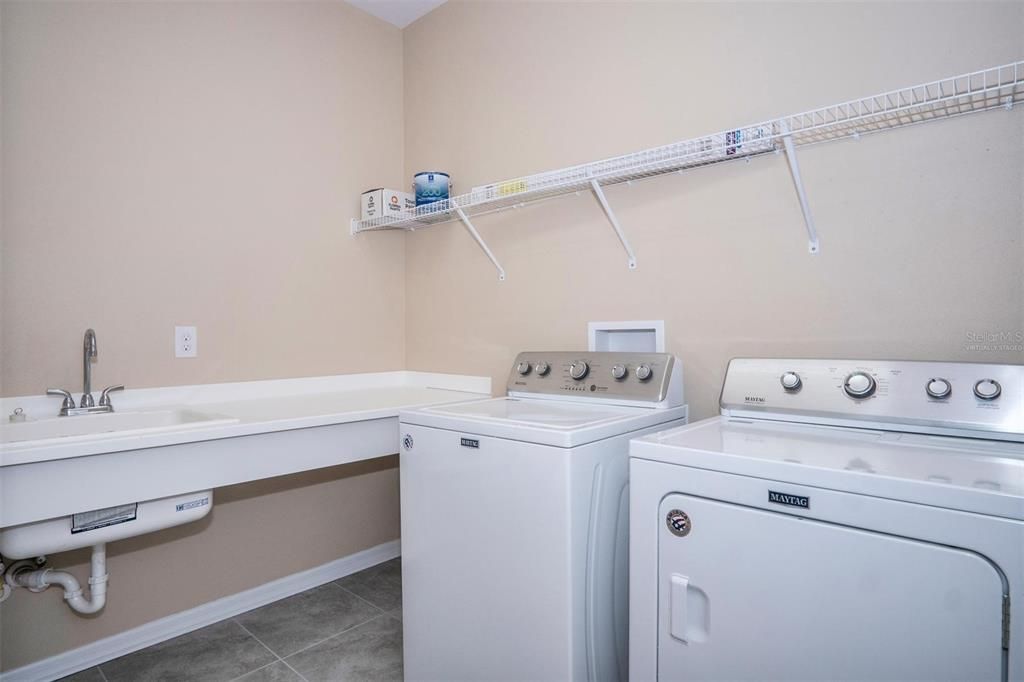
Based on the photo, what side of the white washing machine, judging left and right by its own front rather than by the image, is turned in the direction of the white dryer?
left

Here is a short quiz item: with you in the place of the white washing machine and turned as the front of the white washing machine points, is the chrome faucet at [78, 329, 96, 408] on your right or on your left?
on your right

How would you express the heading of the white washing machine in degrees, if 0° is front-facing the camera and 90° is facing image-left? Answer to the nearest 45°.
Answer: approximately 45°

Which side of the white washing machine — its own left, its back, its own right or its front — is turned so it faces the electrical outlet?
right

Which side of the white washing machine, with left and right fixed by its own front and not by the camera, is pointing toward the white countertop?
right
